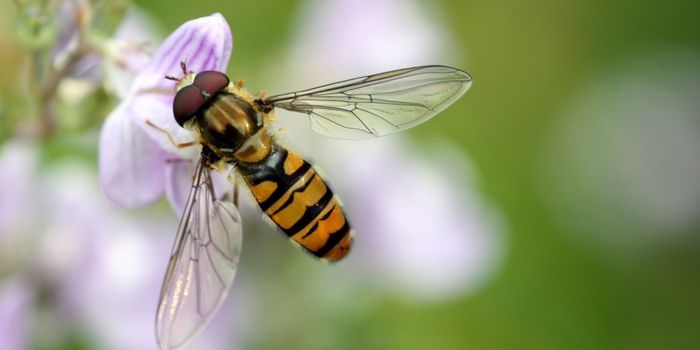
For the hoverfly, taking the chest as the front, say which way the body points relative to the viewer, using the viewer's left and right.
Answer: facing away from the viewer and to the left of the viewer
